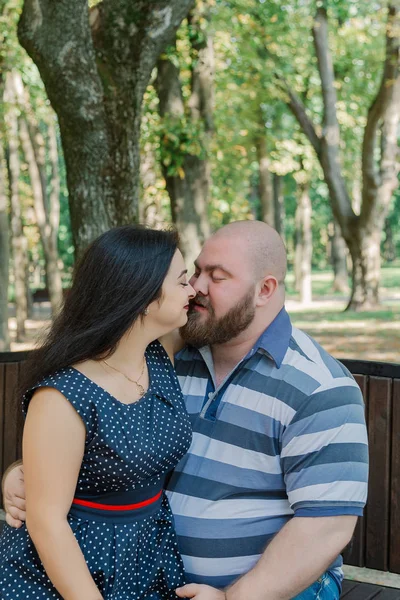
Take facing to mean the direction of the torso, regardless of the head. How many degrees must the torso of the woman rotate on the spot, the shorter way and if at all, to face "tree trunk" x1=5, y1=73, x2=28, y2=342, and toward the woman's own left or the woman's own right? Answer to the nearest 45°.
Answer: approximately 135° to the woman's own left

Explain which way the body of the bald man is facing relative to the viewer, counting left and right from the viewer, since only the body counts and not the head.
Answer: facing the viewer and to the left of the viewer

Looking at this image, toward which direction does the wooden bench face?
toward the camera

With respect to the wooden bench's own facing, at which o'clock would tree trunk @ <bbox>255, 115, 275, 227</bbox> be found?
The tree trunk is roughly at 6 o'clock from the wooden bench.

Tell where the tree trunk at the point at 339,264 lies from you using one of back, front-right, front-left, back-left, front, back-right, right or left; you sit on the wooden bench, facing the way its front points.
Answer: back

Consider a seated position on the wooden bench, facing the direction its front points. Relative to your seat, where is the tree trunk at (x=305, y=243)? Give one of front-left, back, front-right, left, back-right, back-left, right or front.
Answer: back

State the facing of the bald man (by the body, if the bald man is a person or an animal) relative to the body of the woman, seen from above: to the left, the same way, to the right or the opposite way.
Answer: to the right

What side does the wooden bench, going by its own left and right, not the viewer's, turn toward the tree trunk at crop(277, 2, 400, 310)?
back

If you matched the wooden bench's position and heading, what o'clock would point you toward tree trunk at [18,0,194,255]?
The tree trunk is roughly at 5 o'clock from the wooden bench.

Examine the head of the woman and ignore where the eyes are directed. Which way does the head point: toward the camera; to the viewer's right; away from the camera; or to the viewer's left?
to the viewer's right

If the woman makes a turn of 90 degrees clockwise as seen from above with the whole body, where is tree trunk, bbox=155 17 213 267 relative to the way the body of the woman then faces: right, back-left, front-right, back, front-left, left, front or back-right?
back-right

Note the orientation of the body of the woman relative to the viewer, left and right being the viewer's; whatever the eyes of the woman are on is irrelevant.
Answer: facing the viewer and to the right of the viewer

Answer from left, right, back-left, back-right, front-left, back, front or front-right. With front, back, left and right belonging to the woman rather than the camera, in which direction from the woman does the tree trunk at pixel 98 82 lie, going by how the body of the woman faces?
back-left
